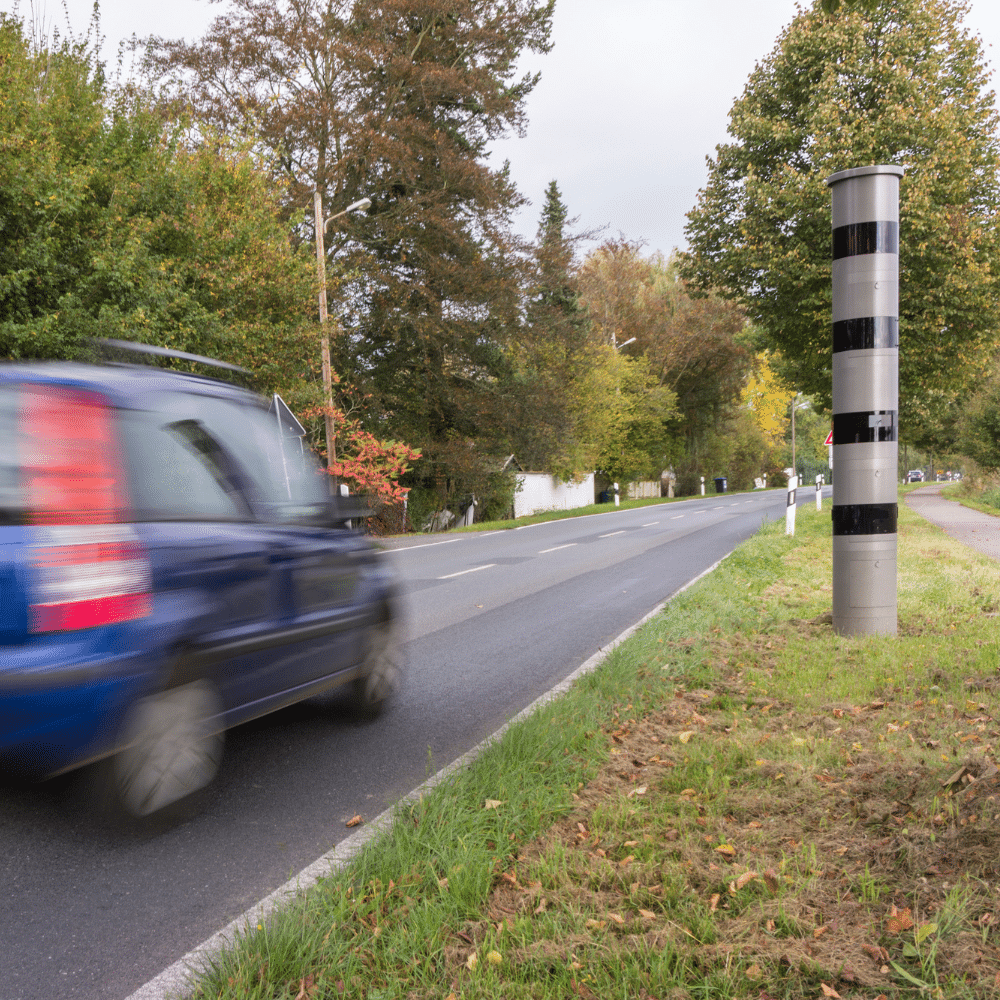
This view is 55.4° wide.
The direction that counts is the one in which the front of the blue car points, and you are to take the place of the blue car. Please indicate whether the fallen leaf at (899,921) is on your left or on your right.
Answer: on your right

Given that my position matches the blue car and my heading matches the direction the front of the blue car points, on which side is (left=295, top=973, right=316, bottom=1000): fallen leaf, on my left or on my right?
on my right

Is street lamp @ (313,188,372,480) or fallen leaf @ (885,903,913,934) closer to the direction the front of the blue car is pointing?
the street lamp

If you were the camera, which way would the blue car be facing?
facing away from the viewer and to the right of the viewer
